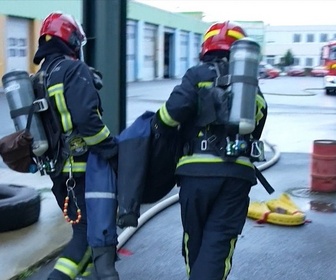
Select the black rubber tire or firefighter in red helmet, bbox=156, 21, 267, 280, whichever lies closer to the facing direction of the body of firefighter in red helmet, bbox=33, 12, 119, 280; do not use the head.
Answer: the firefighter in red helmet

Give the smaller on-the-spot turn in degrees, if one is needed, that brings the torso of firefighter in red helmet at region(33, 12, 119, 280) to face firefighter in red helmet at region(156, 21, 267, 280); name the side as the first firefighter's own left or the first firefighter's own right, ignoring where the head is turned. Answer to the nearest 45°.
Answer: approximately 45° to the first firefighter's own right

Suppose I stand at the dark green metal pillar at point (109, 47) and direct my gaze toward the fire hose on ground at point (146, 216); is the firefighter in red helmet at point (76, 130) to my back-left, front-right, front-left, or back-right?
front-right

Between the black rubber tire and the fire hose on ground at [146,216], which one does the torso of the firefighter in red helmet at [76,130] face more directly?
the fire hose on ground

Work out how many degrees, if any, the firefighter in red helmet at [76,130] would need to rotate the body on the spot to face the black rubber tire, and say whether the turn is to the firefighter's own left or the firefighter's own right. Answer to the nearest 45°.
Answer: approximately 90° to the firefighter's own left

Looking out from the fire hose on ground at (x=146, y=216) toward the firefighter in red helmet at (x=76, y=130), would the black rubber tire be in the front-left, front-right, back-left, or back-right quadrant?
front-right
